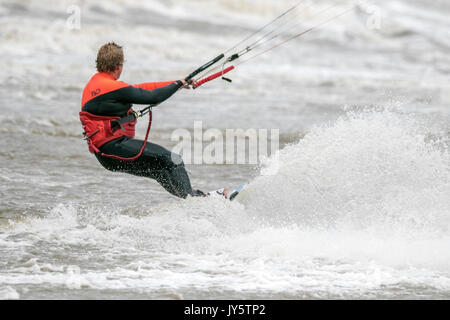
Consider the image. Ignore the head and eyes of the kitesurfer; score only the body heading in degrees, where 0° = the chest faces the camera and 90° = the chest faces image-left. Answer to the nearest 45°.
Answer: approximately 225°
